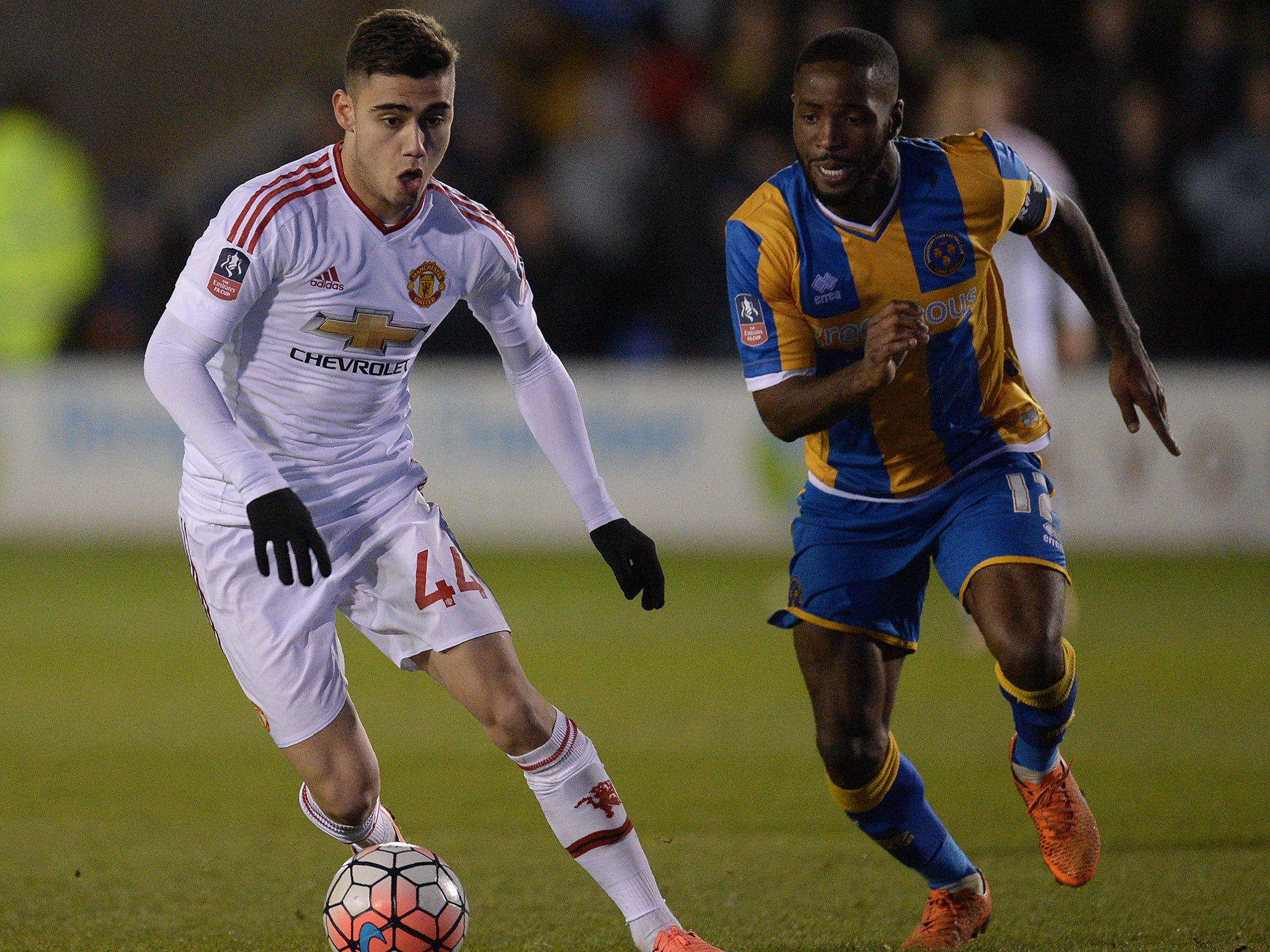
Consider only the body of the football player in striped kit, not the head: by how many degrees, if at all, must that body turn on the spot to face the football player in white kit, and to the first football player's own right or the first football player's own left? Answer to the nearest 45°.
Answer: approximately 90° to the first football player's own right

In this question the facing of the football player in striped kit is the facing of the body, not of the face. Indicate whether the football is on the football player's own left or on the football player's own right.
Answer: on the football player's own right

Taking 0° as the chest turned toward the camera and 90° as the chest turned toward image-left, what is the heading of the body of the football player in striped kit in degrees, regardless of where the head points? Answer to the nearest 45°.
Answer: approximately 0°
